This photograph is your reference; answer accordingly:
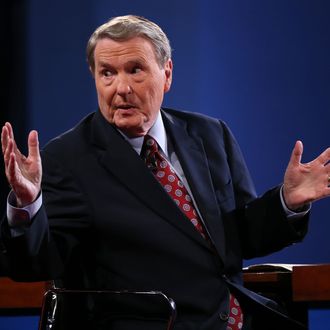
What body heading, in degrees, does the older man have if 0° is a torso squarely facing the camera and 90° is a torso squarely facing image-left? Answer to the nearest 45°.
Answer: approximately 315°
